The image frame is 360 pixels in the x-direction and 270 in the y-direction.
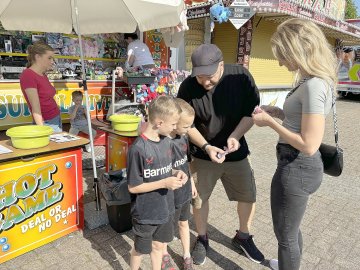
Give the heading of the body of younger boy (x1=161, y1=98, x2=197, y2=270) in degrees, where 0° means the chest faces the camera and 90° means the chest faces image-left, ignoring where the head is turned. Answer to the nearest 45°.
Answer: approximately 315°

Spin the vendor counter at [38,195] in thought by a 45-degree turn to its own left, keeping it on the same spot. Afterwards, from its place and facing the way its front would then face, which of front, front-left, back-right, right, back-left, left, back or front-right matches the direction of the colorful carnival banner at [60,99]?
left

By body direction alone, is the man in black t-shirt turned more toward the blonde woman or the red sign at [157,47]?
the blonde woman

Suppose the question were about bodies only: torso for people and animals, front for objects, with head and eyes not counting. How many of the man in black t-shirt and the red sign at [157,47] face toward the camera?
2

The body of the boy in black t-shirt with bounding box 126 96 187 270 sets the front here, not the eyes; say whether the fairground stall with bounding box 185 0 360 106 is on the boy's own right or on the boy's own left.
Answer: on the boy's own left

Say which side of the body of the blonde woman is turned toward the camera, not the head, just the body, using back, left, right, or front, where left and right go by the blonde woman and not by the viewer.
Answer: left

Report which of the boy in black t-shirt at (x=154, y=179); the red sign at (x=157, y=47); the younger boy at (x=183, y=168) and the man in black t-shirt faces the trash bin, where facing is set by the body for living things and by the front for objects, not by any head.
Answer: the red sign

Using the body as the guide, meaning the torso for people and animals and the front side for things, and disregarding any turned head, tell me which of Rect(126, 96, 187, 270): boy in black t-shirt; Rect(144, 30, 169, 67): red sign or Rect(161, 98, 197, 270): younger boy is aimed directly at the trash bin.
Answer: the red sign

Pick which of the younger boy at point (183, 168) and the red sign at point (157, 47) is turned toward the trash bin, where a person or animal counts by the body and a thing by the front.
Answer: the red sign

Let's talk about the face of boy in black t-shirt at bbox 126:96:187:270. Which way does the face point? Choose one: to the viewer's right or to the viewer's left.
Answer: to the viewer's right
